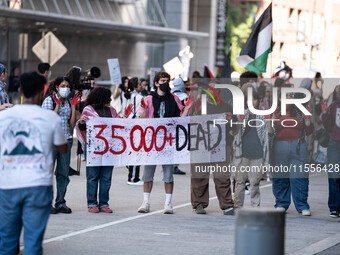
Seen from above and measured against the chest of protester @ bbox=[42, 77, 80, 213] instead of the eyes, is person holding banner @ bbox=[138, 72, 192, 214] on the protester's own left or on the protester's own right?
on the protester's own left

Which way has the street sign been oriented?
away from the camera

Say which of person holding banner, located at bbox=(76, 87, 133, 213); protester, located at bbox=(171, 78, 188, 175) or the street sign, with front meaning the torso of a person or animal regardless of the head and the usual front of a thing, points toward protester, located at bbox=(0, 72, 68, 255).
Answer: the person holding banner

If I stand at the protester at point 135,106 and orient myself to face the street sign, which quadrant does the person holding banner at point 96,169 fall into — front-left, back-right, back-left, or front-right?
back-left

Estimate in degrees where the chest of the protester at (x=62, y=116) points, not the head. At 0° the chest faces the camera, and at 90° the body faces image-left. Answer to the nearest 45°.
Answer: approximately 315°

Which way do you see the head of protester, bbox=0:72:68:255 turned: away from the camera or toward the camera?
away from the camera
